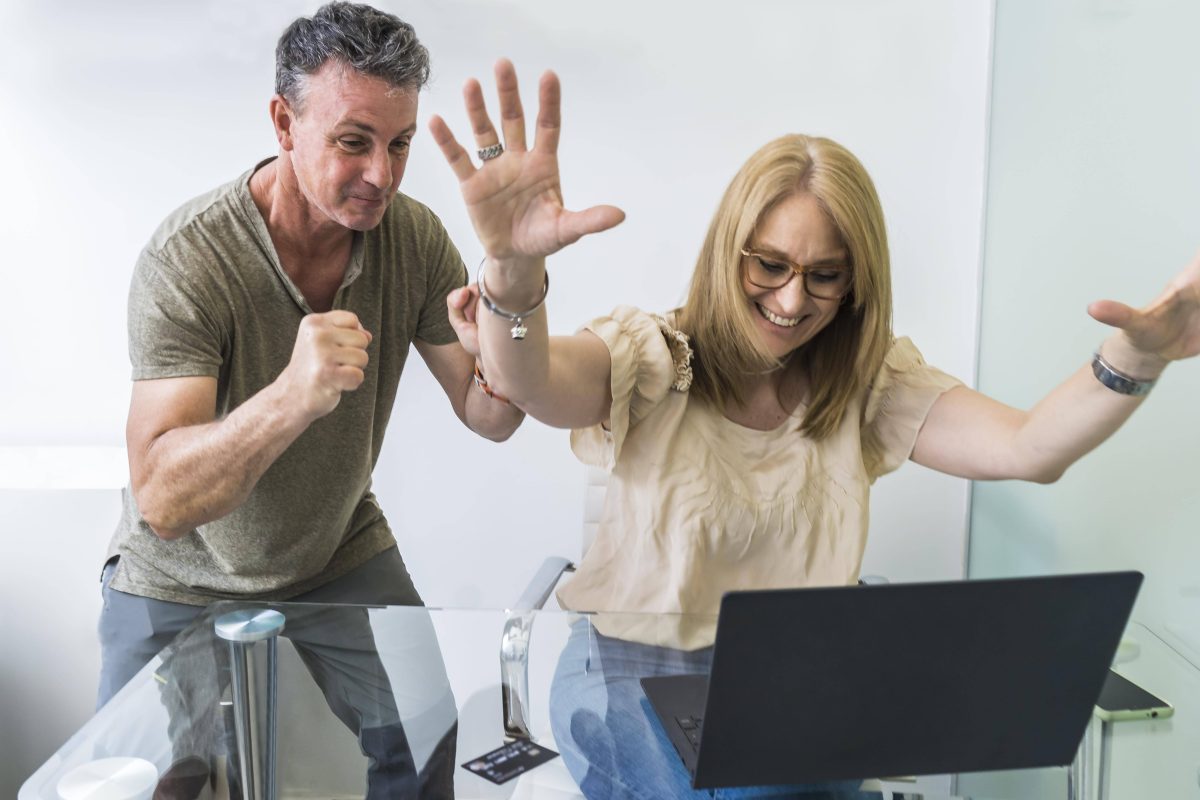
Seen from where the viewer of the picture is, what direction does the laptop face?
facing away from the viewer

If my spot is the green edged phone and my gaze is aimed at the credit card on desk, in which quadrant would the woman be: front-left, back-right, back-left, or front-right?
front-right

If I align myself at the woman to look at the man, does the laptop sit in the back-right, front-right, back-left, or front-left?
back-left

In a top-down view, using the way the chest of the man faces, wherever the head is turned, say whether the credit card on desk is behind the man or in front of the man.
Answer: in front

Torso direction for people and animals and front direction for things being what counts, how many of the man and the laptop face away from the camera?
1

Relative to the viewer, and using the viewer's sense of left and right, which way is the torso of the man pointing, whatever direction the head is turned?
facing the viewer and to the right of the viewer

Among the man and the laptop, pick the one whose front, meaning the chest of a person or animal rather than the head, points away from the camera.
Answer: the laptop

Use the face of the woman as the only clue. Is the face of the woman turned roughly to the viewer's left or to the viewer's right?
to the viewer's right

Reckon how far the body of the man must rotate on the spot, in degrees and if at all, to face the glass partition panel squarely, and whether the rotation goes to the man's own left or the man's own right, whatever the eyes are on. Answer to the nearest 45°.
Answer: approximately 45° to the man's own left

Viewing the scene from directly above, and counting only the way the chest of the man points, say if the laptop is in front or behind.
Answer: in front

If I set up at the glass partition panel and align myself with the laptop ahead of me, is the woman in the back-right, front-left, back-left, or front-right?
front-right

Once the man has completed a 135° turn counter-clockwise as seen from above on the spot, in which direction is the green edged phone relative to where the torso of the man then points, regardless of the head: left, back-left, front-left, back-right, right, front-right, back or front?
back-right

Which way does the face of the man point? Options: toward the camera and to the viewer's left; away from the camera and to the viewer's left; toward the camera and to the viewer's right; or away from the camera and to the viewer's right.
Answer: toward the camera and to the viewer's right
